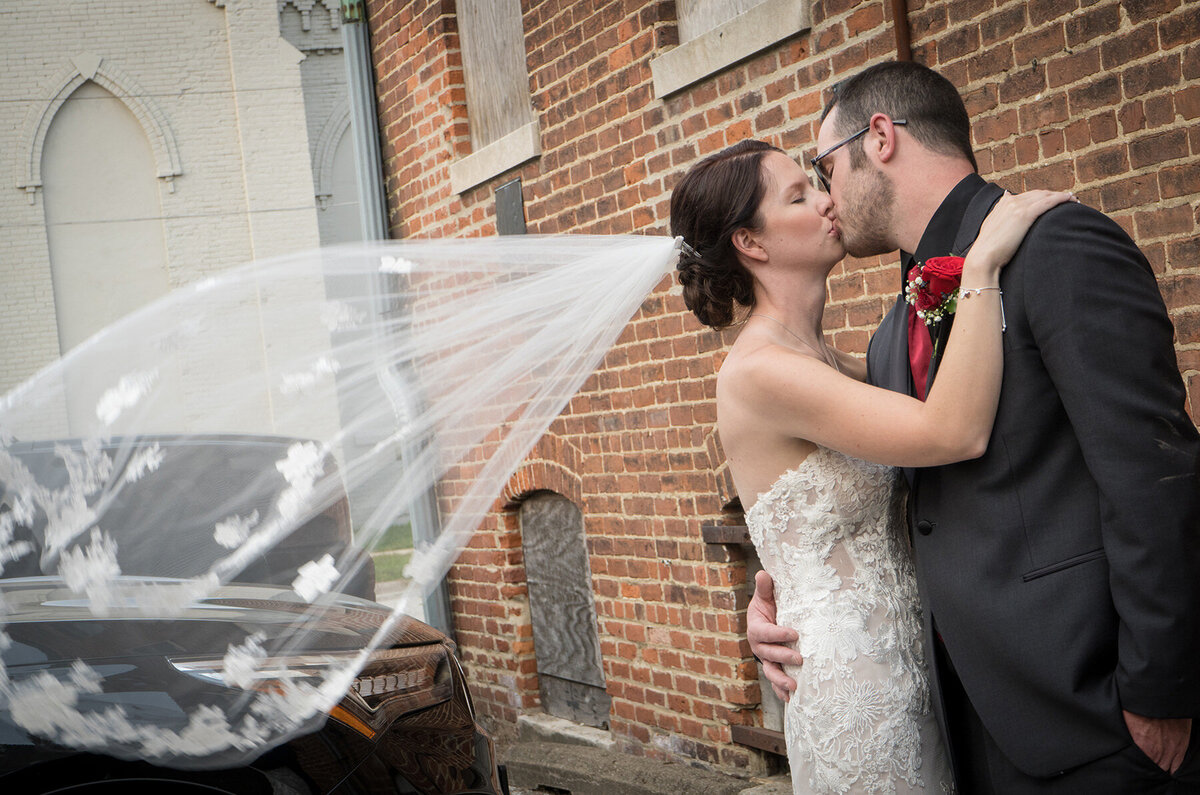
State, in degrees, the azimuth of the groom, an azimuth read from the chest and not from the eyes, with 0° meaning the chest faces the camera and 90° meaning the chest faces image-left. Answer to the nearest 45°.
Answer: approximately 45°

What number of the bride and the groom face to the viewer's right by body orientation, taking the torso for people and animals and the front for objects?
1

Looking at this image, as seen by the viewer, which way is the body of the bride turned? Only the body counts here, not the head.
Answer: to the viewer's right

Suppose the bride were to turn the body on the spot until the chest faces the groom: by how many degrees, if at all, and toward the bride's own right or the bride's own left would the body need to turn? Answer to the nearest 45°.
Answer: approximately 45° to the bride's own right

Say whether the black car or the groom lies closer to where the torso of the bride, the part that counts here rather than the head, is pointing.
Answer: the groom

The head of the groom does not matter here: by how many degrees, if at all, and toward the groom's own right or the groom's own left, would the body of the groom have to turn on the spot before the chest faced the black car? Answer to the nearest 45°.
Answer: approximately 45° to the groom's own right

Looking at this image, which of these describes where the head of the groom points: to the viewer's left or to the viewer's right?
to the viewer's left

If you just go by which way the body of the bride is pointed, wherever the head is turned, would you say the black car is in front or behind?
behind

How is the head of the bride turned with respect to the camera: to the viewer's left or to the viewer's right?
to the viewer's right
